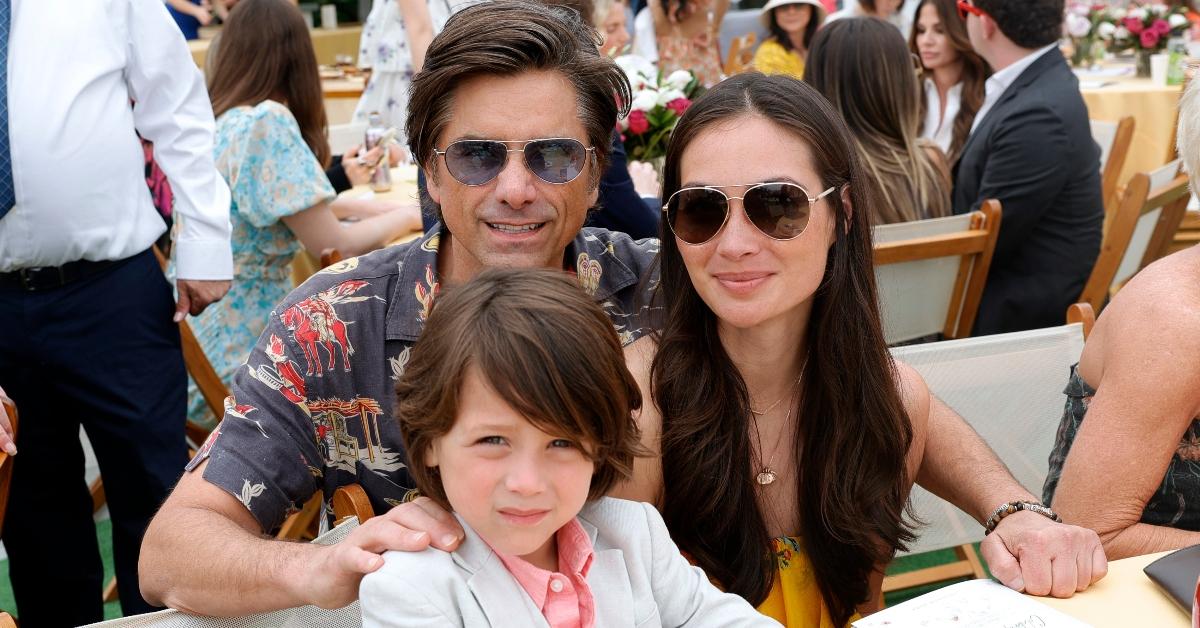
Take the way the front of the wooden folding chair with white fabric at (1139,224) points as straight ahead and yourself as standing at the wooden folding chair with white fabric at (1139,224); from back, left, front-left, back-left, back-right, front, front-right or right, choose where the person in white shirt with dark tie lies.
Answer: left

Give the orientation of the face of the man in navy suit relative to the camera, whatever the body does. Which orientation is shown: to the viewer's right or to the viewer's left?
to the viewer's left

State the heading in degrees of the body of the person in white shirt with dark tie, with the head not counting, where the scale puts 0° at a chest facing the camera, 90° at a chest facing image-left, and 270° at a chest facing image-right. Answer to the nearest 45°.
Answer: approximately 45°

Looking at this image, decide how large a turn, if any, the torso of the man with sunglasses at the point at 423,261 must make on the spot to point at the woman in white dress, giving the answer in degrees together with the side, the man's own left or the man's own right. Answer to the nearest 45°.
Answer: approximately 180°

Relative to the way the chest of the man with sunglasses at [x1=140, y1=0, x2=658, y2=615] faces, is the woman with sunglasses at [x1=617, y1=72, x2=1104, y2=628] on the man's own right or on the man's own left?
on the man's own left

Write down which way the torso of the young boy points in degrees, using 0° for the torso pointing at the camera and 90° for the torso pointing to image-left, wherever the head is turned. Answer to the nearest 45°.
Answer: approximately 0°

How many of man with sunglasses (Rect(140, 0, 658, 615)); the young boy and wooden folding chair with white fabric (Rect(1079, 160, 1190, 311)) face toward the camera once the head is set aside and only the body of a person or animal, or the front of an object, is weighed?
2

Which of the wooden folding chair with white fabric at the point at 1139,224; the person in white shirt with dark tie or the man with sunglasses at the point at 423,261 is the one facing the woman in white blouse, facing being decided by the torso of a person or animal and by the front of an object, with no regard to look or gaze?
the wooden folding chair with white fabric

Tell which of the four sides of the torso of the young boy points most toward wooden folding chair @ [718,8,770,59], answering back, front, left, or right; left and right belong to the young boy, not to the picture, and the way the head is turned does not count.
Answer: back

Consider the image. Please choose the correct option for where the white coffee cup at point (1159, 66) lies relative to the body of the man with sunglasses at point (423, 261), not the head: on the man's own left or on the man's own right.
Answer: on the man's own left
